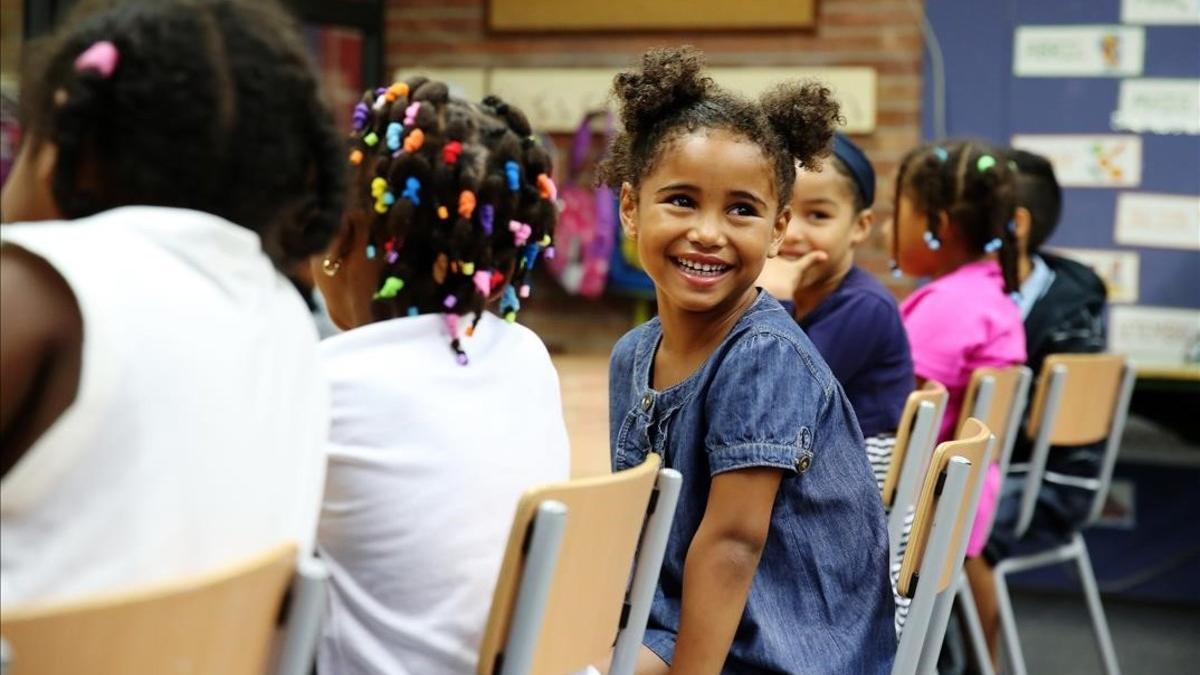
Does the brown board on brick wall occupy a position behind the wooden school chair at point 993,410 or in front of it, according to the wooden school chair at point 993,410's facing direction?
in front

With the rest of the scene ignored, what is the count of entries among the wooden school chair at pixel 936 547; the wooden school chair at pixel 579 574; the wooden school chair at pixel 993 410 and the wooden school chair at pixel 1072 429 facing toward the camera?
0

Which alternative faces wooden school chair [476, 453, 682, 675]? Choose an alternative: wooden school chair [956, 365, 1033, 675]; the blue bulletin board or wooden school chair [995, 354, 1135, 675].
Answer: the blue bulletin board

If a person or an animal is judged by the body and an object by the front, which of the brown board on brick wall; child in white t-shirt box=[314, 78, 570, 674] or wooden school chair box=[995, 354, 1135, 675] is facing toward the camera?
the brown board on brick wall

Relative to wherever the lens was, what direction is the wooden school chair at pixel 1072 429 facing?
facing away from the viewer and to the left of the viewer

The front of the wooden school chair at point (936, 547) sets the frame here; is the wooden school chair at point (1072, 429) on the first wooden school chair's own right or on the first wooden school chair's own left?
on the first wooden school chair's own right

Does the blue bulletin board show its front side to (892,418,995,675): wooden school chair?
yes

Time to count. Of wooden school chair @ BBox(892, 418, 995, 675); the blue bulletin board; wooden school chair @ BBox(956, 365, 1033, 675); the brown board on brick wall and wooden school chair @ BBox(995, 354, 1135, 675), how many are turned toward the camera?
2

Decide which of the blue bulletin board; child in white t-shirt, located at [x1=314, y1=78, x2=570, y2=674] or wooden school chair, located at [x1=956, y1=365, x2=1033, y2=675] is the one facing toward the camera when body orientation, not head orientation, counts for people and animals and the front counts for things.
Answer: the blue bulletin board

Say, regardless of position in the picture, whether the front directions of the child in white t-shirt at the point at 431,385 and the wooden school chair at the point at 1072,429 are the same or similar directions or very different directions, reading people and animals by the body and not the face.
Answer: same or similar directions

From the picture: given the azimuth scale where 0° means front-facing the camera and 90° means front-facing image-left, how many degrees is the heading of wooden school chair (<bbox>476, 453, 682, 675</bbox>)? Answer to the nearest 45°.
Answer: approximately 135°

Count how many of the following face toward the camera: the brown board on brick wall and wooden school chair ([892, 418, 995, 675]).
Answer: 1

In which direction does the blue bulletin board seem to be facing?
toward the camera

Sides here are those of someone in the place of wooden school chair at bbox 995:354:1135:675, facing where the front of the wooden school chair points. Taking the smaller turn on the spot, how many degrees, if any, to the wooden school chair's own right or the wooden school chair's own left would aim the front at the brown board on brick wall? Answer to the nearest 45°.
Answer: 0° — it already faces it

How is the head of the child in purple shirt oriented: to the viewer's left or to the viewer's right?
to the viewer's left

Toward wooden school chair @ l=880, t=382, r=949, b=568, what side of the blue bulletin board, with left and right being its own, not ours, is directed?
front
